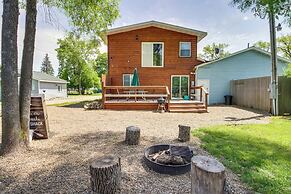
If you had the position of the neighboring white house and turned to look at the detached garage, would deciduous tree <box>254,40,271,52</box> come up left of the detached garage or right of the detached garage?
left

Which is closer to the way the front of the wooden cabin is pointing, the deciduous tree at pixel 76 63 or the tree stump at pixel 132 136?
the tree stump

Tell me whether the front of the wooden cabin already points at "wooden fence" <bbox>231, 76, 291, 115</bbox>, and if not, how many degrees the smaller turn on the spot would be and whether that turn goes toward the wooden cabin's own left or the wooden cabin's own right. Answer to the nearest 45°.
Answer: approximately 45° to the wooden cabin's own left

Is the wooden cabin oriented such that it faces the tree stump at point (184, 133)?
yes

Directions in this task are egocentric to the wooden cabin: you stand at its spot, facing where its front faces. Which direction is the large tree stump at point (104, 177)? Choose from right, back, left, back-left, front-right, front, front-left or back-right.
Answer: front

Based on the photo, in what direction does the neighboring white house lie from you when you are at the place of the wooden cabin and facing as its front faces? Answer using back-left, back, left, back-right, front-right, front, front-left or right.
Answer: back-right

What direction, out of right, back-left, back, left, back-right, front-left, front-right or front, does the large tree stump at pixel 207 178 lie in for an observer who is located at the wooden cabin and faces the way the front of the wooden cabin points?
front

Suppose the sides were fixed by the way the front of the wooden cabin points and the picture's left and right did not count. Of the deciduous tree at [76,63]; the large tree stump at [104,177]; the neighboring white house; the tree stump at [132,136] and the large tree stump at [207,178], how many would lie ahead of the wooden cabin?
3

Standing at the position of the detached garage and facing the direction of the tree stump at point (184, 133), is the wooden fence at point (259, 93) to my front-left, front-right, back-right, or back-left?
front-left

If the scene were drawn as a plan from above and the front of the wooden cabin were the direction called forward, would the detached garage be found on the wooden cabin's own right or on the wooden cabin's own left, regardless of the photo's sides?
on the wooden cabin's own left

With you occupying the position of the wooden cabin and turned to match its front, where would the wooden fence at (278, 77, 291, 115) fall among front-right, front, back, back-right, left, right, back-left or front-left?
front-left

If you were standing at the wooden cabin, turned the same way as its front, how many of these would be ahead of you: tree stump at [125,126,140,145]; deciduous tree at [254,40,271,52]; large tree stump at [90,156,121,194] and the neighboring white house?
2

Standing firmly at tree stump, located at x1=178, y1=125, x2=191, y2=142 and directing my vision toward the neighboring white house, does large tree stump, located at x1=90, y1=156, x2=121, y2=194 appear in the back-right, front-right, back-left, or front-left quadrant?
back-left

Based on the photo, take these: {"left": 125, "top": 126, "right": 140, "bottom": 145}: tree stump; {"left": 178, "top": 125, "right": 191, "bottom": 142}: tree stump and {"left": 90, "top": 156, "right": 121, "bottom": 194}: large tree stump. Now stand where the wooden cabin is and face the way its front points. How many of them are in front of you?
3

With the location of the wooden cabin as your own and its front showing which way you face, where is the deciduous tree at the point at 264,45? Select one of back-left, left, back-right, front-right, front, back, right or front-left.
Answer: back-left

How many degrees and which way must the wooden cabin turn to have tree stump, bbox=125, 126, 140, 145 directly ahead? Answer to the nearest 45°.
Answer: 0° — it already faces it

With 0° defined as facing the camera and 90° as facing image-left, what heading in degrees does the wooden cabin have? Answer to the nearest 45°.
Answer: approximately 0°

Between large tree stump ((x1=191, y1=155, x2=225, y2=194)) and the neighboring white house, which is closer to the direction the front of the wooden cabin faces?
the large tree stump
